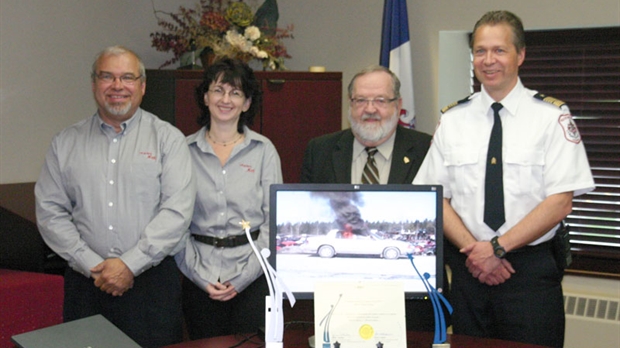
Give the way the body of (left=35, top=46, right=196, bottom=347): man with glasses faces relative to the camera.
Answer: toward the camera

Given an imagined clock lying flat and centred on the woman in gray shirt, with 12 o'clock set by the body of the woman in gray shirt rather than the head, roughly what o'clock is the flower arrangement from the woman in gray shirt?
The flower arrangement is roughly at 6 o'clock from the woman in gray shirt.

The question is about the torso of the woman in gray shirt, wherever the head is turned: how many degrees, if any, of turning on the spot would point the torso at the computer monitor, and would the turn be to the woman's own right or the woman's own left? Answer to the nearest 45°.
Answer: approximately 45° to the woman's own left

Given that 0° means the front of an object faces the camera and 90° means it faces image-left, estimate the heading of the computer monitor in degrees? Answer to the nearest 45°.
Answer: approximately 0°

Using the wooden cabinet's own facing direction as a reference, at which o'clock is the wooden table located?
The wooden table is roughly at 12 o'clock from the wooden cabinet.

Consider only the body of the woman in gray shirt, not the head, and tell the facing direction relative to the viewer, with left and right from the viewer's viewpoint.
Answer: facing the viewer

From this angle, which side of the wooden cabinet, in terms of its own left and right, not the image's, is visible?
front

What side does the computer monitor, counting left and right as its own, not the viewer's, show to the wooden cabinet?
back

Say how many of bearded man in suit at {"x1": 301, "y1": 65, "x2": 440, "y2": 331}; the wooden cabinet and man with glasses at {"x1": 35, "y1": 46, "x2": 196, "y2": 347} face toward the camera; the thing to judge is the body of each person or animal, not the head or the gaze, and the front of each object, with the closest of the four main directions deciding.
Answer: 3

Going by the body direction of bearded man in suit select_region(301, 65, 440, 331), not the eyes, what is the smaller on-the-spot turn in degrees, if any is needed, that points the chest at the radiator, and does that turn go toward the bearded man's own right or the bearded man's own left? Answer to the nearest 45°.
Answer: approximately 135° to the bearded man's own left

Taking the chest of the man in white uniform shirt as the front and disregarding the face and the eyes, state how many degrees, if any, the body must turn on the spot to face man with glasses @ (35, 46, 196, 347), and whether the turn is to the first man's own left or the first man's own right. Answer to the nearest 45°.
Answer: approximately 45° to the first man's own right

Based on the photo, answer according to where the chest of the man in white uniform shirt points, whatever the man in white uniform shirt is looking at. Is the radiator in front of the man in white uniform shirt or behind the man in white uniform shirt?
behind
